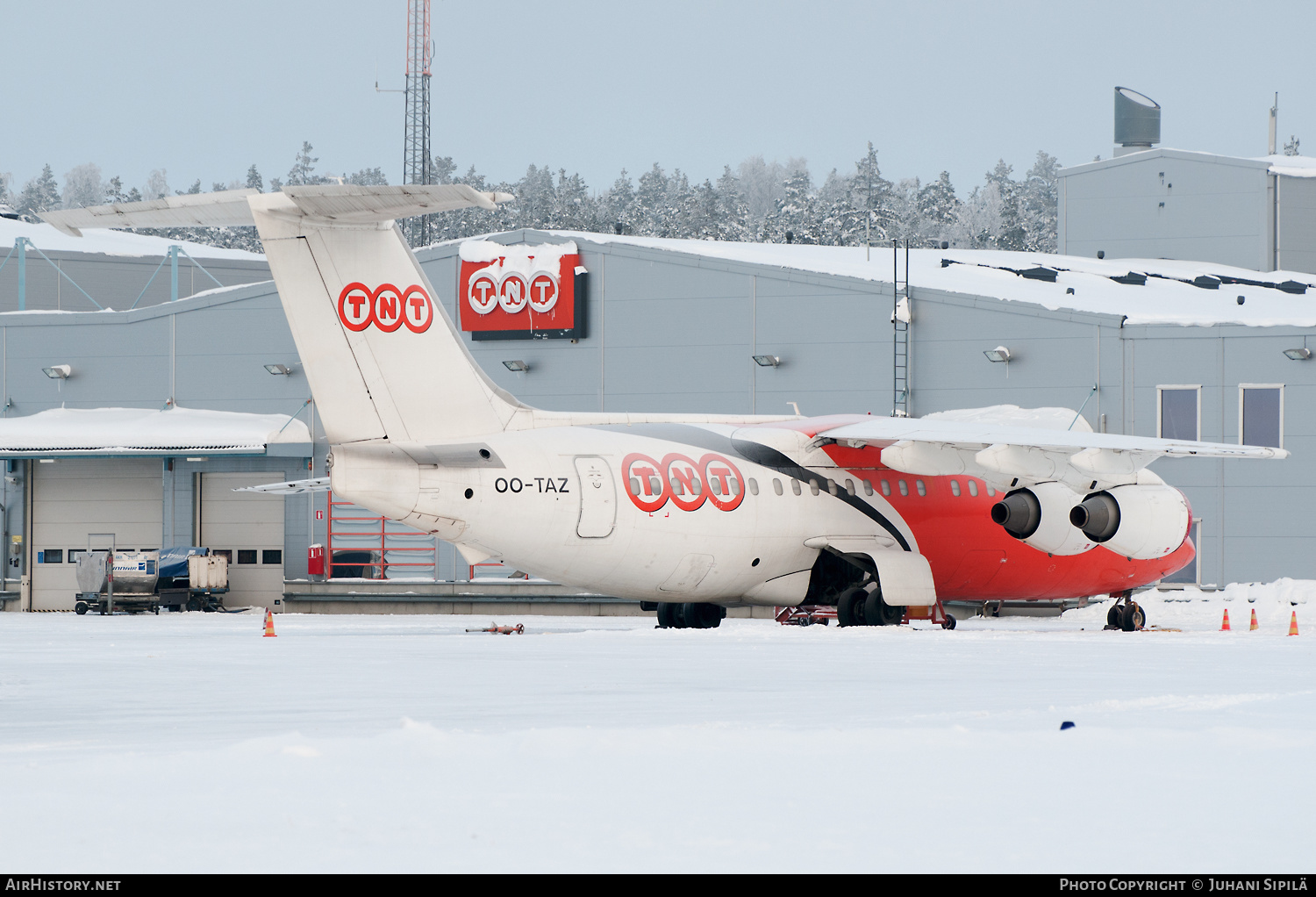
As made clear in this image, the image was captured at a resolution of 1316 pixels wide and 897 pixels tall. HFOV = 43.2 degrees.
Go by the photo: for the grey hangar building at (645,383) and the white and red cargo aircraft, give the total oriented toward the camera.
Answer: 1

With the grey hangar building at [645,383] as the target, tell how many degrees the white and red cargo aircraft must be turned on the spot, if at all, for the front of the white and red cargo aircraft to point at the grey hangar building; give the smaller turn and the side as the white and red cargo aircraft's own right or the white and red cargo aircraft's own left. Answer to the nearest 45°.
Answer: approximately 45° to the white and red cargo aircraft's own left

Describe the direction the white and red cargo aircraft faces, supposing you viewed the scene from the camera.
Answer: facing away from the viewer and to the right of the viewer

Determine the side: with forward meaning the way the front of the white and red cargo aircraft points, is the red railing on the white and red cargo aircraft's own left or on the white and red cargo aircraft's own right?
on the white and red cargo aircraft's own left

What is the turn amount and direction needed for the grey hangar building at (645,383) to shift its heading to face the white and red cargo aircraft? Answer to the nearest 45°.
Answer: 0° — it already faces it

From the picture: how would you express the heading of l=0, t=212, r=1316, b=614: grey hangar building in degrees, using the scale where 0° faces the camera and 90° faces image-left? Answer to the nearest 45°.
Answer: approximately 0°
